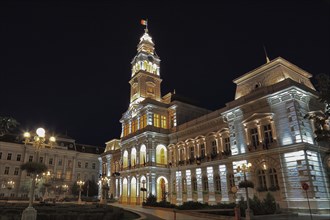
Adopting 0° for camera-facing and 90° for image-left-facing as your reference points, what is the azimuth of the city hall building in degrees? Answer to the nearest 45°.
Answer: approximately 45°
